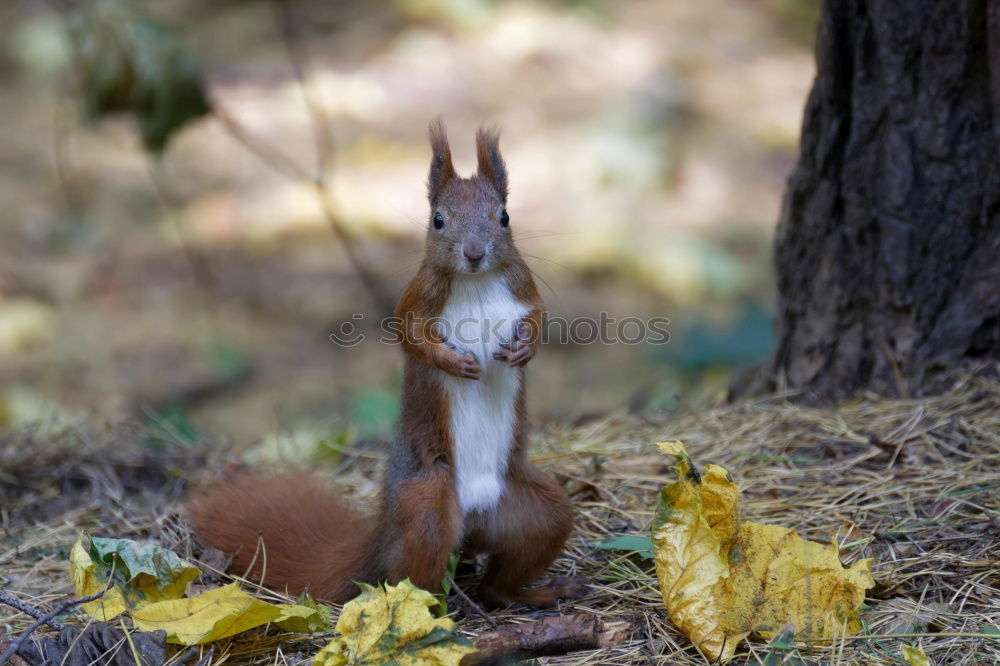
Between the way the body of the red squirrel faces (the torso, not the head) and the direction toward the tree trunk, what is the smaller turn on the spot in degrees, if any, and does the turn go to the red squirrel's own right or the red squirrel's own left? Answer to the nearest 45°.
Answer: approximately 135° to the red squirrel's own left

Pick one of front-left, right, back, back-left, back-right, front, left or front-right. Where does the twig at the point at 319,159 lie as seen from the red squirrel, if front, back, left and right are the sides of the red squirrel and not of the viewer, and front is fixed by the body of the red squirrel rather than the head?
back

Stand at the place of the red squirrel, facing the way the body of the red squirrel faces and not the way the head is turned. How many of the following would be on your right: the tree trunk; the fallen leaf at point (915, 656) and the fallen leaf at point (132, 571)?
1

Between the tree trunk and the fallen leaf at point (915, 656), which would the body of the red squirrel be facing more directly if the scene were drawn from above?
the fallen leaf

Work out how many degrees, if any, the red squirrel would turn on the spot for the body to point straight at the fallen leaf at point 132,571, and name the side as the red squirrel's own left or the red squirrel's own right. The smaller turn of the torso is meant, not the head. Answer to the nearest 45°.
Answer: approximately 90° to the red squirrel's own right

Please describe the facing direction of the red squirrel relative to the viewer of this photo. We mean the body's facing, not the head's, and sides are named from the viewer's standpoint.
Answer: facing the viewer
